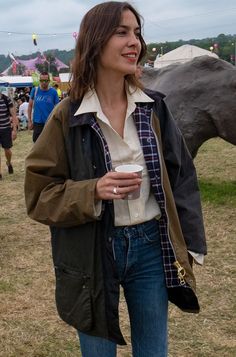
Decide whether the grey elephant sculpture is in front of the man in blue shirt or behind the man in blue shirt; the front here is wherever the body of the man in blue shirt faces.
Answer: in front

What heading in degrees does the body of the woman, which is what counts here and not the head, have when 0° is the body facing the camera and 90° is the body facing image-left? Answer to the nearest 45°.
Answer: approximately 315°

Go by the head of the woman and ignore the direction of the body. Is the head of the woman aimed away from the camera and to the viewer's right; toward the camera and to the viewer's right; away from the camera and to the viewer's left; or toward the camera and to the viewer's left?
toward the camera and to the viewer's right

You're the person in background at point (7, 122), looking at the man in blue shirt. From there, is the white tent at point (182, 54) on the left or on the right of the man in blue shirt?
left

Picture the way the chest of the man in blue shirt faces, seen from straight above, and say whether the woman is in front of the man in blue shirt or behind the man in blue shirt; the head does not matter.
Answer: in front

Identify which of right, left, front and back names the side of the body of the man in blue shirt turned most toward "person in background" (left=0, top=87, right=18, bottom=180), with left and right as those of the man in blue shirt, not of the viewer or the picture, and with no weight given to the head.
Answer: right
